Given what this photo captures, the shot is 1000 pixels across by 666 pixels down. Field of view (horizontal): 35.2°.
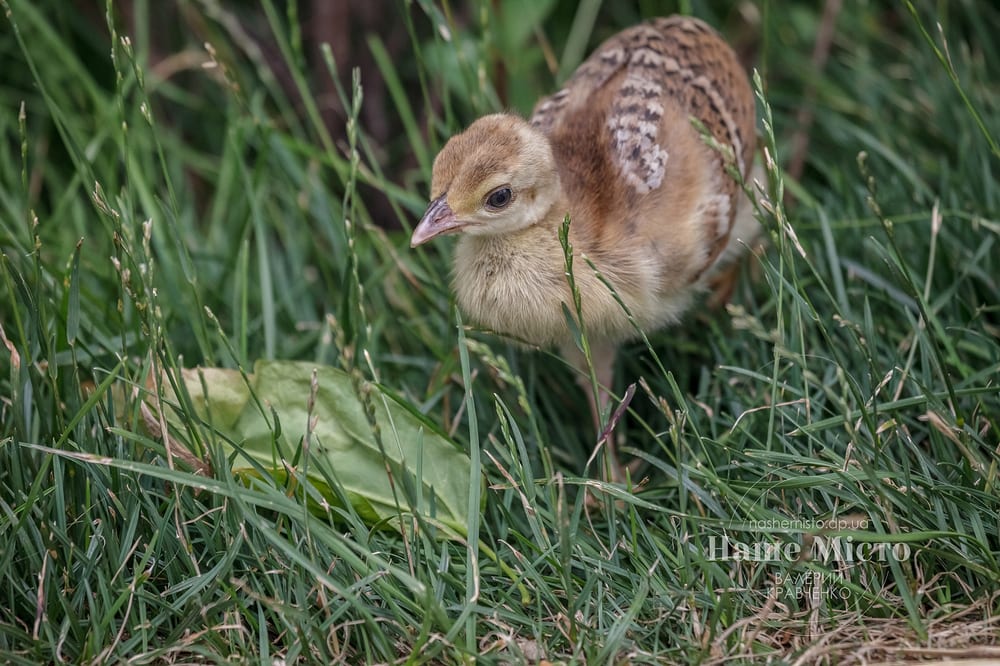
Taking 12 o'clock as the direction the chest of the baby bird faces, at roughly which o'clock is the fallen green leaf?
The fallen green leaf is roughly at 1 o'clock from the baby bird.

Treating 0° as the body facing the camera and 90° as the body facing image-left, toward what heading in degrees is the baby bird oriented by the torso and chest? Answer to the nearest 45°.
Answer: approximately 45°
